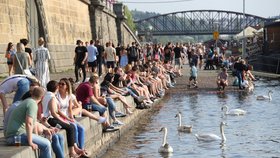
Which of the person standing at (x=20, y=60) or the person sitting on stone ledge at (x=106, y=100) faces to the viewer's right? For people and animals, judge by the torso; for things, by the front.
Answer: the person sitting on stone ledge

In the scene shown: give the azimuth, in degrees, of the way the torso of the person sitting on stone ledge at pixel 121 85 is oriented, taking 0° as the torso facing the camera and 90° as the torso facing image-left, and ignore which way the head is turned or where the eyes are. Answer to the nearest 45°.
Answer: approximately 315°

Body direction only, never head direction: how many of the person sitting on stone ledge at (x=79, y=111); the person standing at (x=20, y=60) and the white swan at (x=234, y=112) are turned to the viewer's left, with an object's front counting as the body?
1

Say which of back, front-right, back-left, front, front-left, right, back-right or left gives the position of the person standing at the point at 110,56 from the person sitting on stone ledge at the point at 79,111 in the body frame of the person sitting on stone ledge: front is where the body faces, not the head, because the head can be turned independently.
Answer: left

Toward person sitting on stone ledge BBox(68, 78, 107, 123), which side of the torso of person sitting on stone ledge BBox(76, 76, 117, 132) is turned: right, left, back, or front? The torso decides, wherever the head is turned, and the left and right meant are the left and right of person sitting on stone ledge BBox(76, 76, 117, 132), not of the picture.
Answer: right

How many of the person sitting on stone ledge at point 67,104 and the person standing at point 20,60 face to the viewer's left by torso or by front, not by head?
0

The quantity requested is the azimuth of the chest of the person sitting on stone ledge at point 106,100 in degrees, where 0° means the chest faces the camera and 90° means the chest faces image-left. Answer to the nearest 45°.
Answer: approximately 270°

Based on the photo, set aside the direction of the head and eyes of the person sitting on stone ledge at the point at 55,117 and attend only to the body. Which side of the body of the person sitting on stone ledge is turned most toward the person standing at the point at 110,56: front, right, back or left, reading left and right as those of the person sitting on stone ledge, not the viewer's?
left

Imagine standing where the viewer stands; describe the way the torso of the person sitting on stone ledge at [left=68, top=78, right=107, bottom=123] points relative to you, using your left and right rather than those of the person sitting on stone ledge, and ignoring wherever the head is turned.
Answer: facing to the right of the viewer

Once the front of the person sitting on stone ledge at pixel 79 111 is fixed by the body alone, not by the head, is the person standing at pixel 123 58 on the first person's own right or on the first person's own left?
on the first person's own left

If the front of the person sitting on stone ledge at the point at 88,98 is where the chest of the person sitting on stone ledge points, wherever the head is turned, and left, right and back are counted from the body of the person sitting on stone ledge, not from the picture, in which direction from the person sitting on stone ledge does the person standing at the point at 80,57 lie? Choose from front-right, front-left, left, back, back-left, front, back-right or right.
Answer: left

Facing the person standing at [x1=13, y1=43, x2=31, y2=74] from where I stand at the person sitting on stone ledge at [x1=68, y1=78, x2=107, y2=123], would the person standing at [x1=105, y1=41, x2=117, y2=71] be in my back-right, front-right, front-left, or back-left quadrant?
front-right
